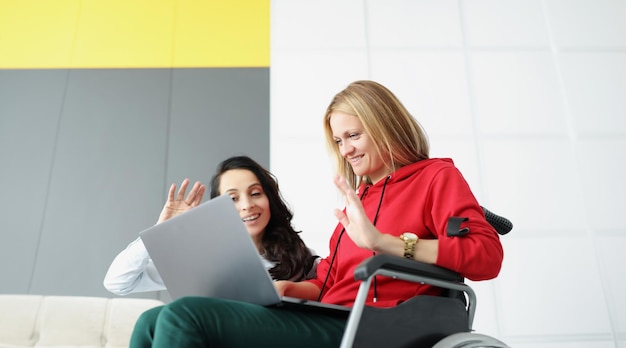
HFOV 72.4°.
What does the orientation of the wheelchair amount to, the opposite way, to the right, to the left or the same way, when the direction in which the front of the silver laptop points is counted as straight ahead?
the opposite way

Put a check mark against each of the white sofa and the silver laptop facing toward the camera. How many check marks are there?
1

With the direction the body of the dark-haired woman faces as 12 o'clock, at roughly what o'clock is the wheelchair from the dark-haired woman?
The wheelchair is roughly at 10 o'clock from the dark-haired woman.

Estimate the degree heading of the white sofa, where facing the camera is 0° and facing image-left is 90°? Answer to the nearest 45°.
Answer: approximately 0°

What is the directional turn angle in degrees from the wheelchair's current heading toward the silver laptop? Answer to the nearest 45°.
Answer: approximately 45° to its right

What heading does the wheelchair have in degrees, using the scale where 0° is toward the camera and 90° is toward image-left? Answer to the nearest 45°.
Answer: approximately 45°
